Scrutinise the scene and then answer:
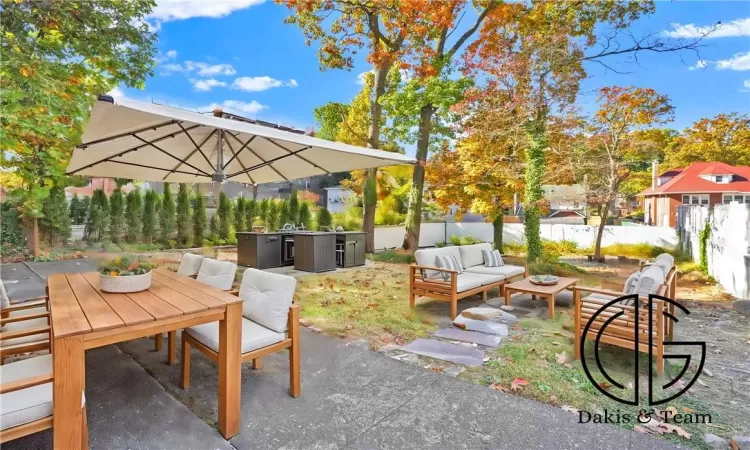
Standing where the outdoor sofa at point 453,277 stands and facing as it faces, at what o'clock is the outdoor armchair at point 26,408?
The outdoor armchair is roughly at 2 o'clock from the outdoor sofa.

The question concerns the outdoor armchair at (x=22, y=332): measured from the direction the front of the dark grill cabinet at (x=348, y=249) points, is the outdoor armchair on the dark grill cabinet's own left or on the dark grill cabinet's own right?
on the dark grill cabinet's own right

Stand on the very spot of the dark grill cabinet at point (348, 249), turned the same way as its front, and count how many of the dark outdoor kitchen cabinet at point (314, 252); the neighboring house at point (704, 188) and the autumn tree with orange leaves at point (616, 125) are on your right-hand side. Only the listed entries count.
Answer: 1

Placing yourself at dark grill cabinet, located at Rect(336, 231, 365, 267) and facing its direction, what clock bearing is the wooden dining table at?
The wooden dining table is roughly at 2 o'clock from the dark grill cabinet.

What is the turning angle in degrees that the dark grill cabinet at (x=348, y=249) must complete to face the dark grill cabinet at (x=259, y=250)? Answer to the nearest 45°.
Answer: approximately 135° to its right

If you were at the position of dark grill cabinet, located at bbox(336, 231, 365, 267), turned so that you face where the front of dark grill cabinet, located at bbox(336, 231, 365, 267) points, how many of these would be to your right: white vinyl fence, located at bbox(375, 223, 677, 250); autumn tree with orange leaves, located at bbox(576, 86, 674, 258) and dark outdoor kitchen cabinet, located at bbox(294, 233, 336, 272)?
1

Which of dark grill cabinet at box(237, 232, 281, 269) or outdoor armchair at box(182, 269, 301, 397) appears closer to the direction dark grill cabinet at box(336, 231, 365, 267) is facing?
the outdoor armchair

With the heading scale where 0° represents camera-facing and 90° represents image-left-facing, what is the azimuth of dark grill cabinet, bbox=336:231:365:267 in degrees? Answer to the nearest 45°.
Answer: approximately 315°
